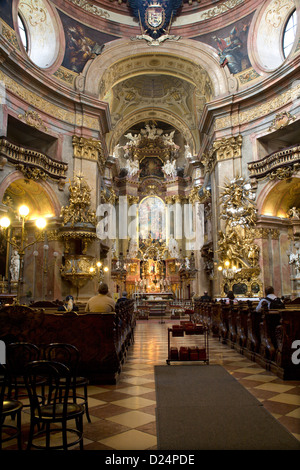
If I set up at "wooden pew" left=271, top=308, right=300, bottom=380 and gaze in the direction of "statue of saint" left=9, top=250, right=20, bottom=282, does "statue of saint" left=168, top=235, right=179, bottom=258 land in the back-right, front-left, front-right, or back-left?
front-right

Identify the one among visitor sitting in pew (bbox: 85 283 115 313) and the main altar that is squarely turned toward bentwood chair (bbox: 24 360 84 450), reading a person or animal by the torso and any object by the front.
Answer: the main altar

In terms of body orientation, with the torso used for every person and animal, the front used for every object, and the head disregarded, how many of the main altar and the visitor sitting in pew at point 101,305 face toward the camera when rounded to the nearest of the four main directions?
1

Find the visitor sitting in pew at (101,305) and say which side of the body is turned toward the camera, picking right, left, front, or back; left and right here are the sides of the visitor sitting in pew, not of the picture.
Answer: back

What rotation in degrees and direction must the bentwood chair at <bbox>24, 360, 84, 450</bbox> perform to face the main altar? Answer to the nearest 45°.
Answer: approximately 45° to its left

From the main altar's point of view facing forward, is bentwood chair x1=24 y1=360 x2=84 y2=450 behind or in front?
in front

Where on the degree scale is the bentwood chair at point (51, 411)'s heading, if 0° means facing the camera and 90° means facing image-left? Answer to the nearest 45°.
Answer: approximately 225°

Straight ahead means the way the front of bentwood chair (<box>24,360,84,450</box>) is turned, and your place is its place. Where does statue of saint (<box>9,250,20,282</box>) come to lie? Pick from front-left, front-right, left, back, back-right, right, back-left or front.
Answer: front-left

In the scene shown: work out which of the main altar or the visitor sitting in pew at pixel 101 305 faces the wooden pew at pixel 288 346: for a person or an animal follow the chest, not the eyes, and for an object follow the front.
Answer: the main altar

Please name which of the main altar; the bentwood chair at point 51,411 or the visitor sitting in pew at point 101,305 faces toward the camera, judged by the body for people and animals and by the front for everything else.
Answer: the main altar

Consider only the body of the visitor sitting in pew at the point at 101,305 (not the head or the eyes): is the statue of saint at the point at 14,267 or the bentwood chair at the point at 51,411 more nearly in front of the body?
the statue of saint

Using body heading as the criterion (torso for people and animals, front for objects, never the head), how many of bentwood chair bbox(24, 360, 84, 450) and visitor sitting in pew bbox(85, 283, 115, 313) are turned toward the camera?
0

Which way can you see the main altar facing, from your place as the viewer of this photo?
facing the viewer

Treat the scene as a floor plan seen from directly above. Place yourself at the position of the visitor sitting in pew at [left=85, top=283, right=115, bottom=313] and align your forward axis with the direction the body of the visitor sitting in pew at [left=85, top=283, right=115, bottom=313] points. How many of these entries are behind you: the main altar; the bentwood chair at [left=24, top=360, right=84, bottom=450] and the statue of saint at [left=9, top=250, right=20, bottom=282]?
1

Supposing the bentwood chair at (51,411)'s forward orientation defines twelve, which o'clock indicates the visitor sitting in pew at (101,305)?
The visitor sitting in pew is roughly at 11 o'clock from the bentwood chair.

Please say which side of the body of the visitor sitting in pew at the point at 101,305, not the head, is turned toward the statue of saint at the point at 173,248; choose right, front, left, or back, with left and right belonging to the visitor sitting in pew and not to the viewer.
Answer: front

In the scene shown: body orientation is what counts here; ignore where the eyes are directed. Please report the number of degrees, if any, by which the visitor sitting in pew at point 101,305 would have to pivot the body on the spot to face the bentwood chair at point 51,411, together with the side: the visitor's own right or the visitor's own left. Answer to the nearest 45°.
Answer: approximately 180°

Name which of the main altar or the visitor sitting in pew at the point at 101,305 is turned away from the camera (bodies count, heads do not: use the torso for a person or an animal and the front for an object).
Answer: the visitor sitting in pew
